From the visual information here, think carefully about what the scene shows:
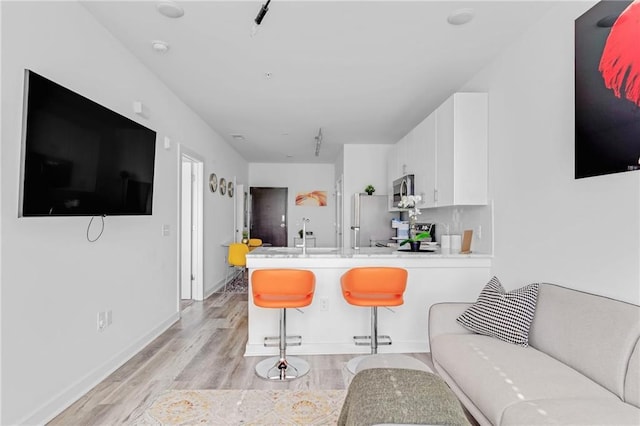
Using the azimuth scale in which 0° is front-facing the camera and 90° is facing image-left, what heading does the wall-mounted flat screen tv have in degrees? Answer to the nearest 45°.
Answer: approximately 315°

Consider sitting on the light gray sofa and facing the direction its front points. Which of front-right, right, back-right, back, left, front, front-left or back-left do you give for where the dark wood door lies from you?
right

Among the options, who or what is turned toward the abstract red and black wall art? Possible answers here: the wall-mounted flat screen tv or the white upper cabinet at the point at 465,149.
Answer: the wall-mounted flat screen tv

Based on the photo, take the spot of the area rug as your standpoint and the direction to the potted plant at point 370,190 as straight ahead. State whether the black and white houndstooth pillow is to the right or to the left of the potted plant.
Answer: right

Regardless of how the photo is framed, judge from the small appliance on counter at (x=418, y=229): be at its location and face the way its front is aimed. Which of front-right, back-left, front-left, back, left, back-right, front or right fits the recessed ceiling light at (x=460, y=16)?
left

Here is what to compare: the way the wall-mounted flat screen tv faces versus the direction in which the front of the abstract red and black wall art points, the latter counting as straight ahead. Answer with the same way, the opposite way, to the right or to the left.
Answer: the opposite way

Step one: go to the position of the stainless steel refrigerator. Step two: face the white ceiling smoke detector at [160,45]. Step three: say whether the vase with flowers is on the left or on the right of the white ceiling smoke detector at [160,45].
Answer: left

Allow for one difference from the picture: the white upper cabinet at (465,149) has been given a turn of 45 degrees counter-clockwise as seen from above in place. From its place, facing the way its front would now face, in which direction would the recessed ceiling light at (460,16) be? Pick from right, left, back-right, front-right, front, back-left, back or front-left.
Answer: front-left

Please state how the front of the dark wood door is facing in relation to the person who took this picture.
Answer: facing the viewer

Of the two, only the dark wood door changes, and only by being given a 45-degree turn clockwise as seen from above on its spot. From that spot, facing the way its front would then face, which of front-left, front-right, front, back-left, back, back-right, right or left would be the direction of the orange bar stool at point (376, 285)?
front-left

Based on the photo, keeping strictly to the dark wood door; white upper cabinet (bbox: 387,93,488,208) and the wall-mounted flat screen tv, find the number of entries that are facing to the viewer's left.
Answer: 1

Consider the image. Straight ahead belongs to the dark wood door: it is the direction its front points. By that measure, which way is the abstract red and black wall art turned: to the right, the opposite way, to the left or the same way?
to the right

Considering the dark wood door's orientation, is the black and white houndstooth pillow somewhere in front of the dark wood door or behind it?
in front

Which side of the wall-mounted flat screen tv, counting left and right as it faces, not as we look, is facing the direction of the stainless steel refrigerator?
left

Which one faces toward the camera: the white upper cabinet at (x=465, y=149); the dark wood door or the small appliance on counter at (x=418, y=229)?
the dark wood door

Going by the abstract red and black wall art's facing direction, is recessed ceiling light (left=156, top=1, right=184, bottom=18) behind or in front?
in front

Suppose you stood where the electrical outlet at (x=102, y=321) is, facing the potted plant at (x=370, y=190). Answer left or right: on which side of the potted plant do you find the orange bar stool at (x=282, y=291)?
right
